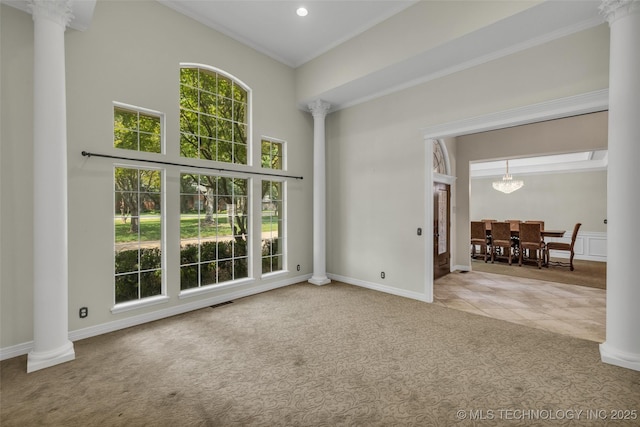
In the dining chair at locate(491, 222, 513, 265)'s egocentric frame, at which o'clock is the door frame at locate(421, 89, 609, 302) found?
The door frame is roughly at 6 o'clock from the dining chair.

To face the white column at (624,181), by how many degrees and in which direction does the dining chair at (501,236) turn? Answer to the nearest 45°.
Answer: approximately 180°

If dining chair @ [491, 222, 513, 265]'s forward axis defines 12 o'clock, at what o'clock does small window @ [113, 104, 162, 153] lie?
The small window is roughly at 7 o'clock from the dining chair.

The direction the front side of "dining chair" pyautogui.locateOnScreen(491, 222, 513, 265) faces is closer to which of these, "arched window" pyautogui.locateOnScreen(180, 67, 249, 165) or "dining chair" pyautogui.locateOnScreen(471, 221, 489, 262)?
the dining chair

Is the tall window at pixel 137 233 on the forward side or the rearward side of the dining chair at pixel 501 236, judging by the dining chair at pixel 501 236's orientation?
on the rearward side

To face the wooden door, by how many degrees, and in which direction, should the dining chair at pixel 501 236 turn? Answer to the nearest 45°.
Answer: approximately 135° to its left

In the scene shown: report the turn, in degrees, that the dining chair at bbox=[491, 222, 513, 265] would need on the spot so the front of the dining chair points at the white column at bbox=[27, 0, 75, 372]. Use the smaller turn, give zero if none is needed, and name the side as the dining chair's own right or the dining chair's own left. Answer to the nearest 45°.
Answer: approximately 135° to the dining chair's own left

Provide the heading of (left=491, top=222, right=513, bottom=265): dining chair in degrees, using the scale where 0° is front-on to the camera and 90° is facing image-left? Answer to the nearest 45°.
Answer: approximately 180°

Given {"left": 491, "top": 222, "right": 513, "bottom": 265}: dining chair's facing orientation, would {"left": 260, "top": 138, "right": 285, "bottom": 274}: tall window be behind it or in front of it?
behind

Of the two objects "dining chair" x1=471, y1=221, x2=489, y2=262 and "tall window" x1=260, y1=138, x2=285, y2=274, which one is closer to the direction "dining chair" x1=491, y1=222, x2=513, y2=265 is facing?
the dining chair

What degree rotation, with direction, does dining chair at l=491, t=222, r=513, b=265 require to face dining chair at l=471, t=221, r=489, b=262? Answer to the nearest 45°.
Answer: approximately 90° to its left
